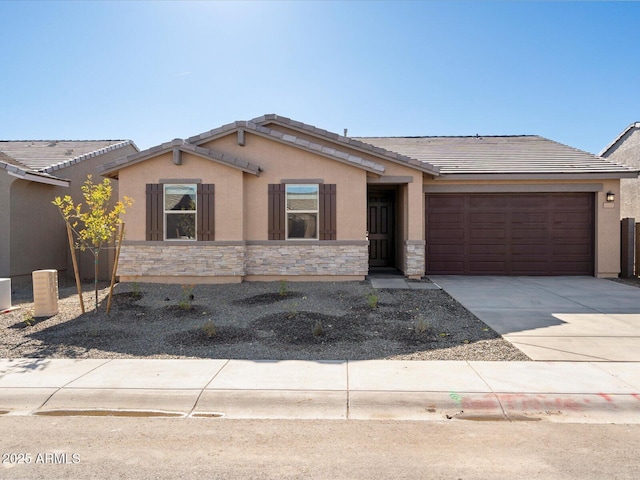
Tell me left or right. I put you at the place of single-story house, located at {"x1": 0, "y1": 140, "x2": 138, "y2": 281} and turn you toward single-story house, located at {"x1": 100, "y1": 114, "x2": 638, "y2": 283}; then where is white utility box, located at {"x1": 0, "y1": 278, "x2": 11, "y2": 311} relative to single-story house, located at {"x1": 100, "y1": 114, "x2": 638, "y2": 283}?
right

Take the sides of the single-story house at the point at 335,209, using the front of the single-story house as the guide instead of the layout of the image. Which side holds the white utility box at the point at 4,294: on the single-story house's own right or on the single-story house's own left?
on the single-story house's own right

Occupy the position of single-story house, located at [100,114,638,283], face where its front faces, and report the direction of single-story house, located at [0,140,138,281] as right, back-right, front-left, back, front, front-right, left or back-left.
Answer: right

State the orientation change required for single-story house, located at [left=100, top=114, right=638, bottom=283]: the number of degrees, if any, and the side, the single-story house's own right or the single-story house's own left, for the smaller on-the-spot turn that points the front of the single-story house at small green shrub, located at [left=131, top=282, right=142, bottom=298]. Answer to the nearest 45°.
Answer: approximately 45° to the single-story house's own right

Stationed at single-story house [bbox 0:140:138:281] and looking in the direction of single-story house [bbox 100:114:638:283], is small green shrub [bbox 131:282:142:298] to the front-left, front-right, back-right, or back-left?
front-right

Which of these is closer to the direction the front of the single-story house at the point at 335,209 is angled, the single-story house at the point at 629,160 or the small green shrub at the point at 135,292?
the small green shrub

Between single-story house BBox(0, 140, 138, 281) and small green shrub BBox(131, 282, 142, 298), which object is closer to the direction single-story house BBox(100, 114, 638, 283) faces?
the small green shrub

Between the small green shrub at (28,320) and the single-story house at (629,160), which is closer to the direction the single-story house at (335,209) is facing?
the small green shrub

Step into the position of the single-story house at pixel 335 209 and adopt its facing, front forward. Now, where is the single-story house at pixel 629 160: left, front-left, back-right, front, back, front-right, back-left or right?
back-left

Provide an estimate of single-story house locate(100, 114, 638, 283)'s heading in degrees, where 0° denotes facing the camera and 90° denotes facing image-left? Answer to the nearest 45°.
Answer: approximately 0°

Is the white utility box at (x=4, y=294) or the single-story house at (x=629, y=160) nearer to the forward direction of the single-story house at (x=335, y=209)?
the white utility box

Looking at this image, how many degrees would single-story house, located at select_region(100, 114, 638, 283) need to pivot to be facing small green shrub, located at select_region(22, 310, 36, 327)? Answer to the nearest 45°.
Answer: approximately 45° to its right
